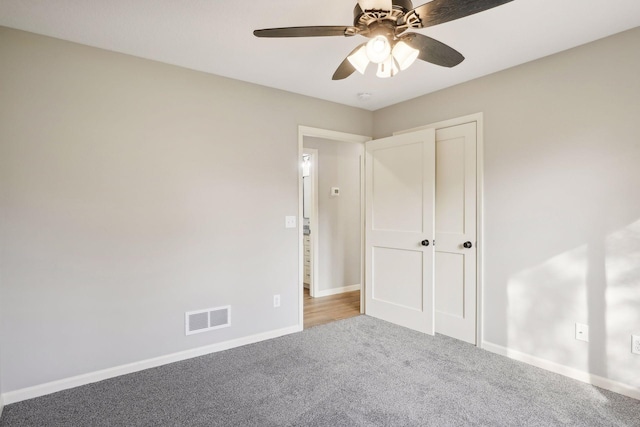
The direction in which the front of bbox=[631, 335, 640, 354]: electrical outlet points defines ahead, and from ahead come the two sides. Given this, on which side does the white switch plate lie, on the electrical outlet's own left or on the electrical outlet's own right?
on the electrical outlet's own right

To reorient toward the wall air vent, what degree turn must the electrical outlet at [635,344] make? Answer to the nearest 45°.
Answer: approximately 45° to its right

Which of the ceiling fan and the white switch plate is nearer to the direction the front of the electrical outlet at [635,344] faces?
the ceiling fan

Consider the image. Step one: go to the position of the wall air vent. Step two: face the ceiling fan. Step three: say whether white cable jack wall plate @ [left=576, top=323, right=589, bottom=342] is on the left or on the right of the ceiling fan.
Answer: left

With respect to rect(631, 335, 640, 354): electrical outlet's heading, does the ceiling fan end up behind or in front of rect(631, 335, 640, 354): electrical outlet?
in front
